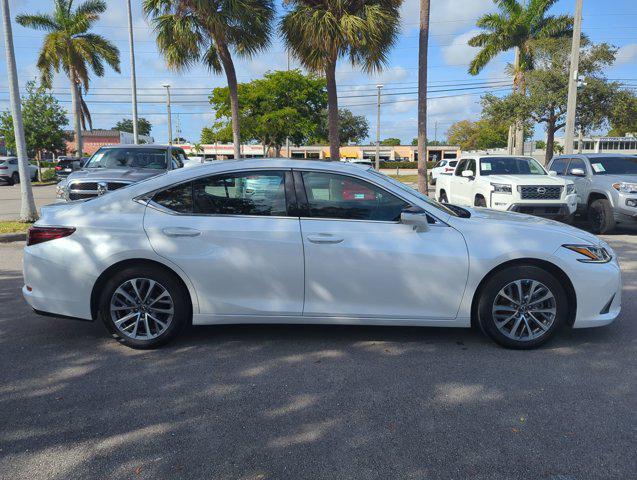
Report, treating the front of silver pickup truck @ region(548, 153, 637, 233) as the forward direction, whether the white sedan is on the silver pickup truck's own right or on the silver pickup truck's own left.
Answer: on the silver pickup truck's own right

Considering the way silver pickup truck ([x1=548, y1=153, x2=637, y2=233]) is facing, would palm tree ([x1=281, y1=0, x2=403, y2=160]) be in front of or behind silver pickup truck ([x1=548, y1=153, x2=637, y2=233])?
behind

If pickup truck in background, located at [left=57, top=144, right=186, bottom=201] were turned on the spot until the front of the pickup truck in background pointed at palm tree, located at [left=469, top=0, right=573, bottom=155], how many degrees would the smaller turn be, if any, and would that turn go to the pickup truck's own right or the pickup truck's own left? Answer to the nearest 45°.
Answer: approximately 180°

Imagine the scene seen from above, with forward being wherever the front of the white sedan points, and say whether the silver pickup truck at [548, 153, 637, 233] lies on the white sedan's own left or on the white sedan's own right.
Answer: on the white sedan's own left

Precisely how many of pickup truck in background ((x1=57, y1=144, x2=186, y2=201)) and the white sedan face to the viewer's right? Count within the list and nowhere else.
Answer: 1

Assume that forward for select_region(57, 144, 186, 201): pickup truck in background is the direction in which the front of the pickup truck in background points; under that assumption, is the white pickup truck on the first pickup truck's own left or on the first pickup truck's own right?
on the first pickup truck's own left

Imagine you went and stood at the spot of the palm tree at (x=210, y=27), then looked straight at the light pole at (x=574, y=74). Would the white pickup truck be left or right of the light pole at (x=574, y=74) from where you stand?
right

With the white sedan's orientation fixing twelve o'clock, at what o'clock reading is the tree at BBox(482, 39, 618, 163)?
The tree is roughly at 10 o'clock from the white sedan.

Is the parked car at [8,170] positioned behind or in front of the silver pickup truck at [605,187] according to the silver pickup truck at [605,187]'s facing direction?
behind

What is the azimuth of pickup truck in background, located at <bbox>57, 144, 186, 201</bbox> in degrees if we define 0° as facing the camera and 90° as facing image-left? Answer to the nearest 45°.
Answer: approximately 45°

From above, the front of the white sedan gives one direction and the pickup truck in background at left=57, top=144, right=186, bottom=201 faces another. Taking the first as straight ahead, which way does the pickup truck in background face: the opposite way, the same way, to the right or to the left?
to the right

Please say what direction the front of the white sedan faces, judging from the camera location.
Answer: facing to the right of the viewer

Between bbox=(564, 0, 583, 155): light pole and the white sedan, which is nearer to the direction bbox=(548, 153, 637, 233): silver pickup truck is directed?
the white sedan

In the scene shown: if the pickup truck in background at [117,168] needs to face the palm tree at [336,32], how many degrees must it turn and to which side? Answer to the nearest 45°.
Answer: approximately 180°

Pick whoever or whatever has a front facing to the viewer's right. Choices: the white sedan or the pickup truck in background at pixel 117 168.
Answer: the white sedan
